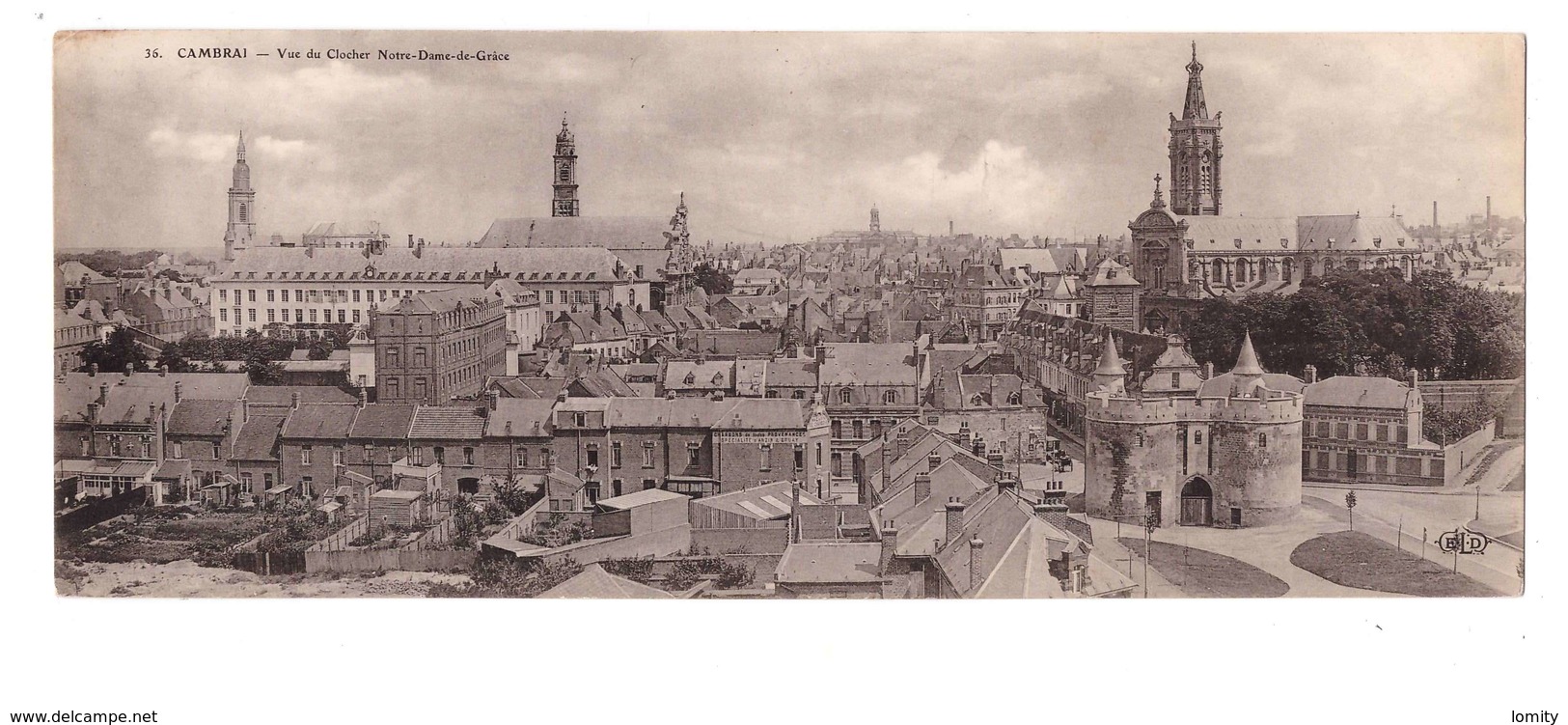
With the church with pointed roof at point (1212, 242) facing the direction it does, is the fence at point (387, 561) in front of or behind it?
in front

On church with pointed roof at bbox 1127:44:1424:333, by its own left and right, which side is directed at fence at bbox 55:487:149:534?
front

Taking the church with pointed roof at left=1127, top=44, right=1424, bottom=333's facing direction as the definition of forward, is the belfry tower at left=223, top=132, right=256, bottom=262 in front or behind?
in front

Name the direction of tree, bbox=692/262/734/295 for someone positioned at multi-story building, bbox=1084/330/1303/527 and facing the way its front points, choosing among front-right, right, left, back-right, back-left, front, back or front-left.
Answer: right

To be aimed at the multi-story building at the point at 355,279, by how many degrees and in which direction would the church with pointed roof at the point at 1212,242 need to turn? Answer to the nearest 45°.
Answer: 0° — it already faces it

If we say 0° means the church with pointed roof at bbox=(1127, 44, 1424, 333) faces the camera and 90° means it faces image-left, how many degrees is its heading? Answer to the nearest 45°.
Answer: approximately 45°

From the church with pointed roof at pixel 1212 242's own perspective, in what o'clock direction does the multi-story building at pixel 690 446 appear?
The multi-story building is roughly at 12 o'clock from the church with pointed roof.

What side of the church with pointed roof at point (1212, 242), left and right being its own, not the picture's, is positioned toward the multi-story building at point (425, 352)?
front

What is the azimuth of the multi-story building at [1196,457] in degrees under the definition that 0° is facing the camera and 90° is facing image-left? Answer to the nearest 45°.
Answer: approximately 0°
